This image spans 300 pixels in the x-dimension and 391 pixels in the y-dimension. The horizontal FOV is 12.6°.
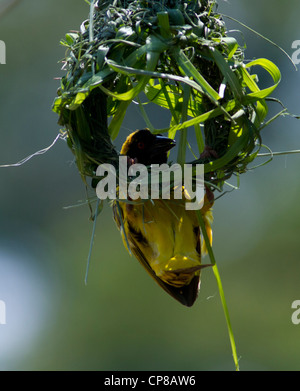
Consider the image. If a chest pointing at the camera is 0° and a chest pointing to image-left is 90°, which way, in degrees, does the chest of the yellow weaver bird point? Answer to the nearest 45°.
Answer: approximately 315°
